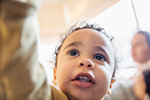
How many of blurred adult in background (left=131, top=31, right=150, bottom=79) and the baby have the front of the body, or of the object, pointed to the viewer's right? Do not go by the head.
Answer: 0

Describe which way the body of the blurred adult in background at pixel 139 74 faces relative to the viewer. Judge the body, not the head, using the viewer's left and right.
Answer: facing the viewer and to the left of the viewer

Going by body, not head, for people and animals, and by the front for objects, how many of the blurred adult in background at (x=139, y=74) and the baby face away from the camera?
0

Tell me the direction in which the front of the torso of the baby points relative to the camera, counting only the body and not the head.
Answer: toward the camera

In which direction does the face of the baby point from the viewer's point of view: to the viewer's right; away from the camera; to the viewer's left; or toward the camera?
toward the camera

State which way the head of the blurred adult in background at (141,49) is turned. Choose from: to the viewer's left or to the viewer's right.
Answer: to the viewer's left
